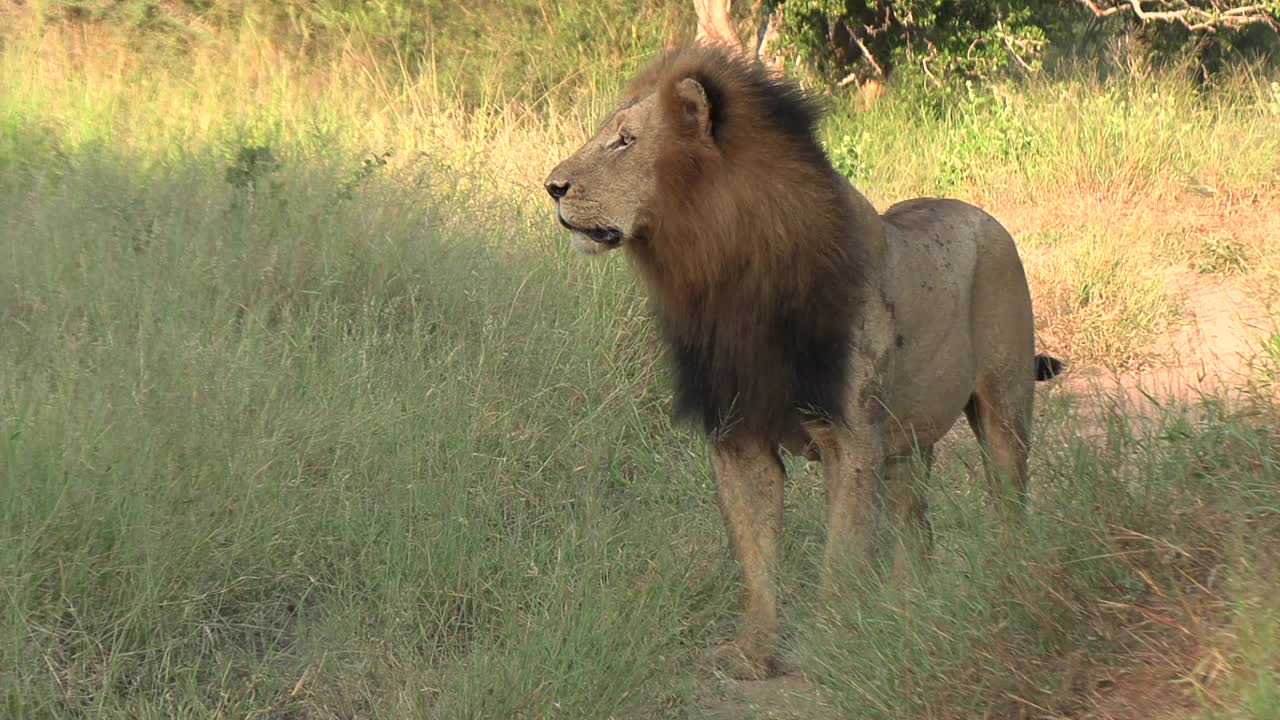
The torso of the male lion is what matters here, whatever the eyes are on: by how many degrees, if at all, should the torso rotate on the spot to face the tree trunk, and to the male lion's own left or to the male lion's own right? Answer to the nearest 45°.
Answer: approximately 135° to the male lion's own right

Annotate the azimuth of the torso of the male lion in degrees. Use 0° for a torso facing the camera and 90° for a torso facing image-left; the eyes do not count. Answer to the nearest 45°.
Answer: approximately 45°
